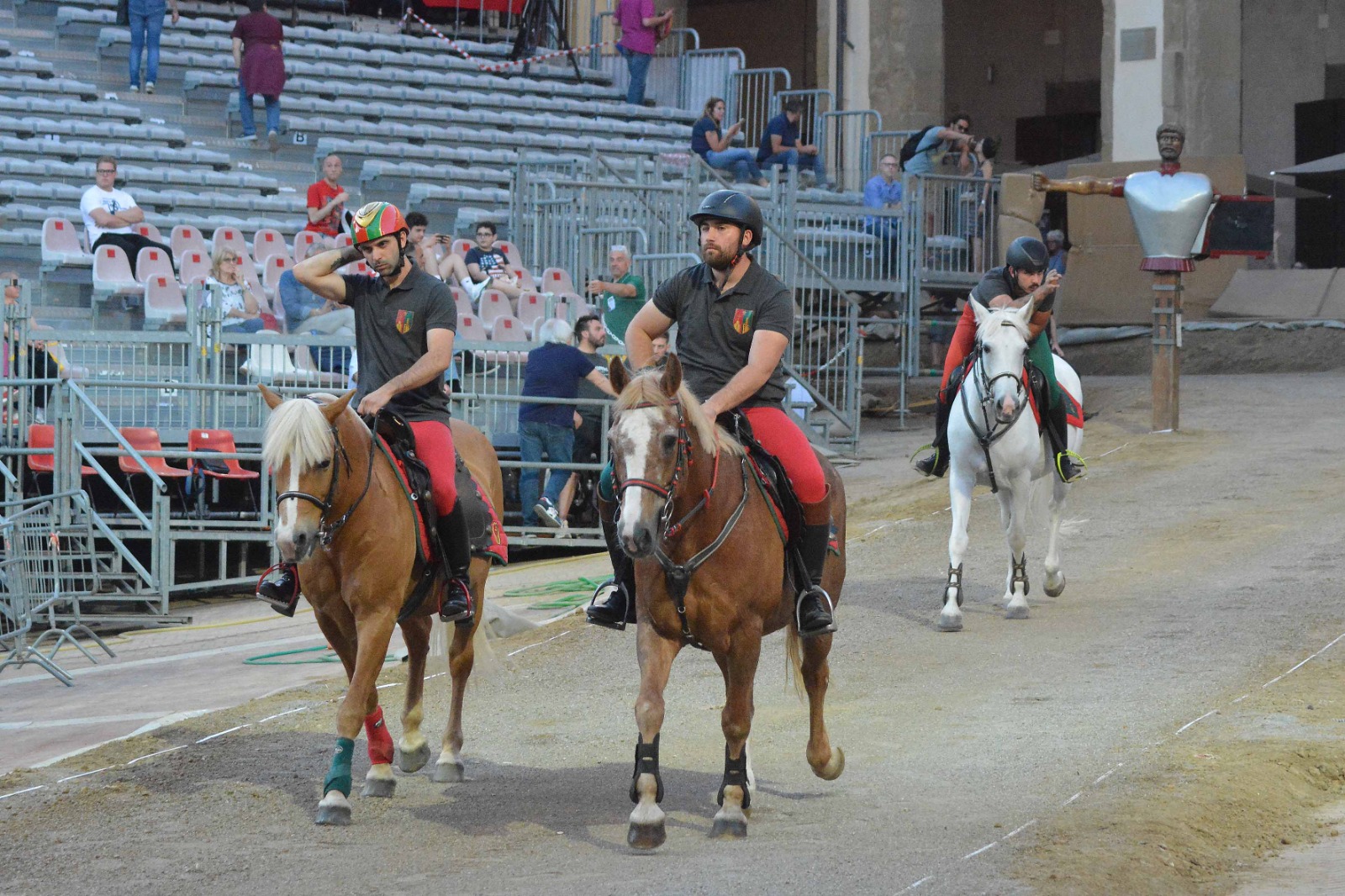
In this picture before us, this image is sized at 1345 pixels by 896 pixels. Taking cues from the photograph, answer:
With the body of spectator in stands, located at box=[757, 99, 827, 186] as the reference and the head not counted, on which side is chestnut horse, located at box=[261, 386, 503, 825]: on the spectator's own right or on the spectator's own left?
on the spectator's own right

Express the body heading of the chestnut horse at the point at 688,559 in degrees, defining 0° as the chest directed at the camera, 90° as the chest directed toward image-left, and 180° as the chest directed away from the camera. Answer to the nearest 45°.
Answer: approximately 45°

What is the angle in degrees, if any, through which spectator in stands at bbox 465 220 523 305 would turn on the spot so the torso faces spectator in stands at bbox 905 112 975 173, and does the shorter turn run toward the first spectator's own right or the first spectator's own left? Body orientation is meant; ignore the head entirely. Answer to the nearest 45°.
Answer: approximately 90° to the first spectator's own left

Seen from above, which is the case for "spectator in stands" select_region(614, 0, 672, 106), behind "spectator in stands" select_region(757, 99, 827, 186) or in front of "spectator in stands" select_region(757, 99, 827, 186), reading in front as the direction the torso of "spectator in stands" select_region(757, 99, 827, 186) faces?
behind

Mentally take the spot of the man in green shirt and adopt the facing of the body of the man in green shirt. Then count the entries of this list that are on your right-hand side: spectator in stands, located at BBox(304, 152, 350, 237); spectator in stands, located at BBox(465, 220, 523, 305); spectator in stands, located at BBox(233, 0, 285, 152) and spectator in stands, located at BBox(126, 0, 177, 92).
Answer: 4

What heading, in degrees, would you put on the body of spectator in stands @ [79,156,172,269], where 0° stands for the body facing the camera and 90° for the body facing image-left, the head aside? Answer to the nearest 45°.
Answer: approximately 315°

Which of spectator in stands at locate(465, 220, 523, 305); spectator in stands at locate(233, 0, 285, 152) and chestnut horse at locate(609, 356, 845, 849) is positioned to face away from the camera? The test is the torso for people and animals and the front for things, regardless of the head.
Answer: spectator in stands at locate(233, 0, 285, 152)

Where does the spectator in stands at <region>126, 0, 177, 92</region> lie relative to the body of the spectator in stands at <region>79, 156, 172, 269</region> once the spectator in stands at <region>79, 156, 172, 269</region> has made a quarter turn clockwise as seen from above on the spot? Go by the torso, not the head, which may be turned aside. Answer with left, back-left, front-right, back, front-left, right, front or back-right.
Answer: back-right

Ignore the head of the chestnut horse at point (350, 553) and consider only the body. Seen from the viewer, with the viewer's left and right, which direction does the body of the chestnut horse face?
facing the viewer and to the left of the viewer
